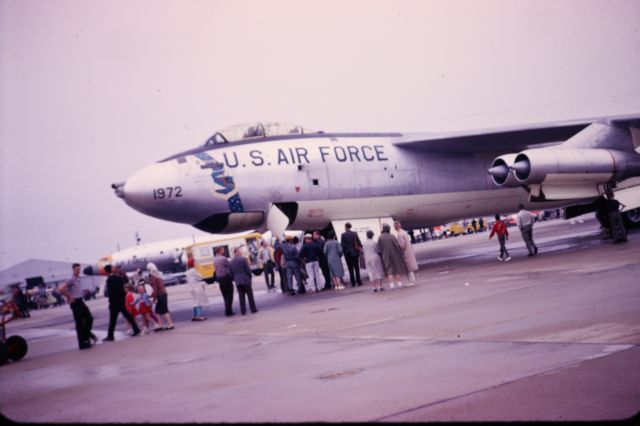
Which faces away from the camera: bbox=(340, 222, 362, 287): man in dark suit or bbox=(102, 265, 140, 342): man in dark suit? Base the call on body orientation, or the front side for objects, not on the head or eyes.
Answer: bbox=(340, 222, 362, 287): man in dark suit

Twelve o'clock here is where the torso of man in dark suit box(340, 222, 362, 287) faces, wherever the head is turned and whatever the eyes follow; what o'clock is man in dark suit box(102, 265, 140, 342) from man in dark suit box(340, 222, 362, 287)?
man in dark suit box(102, 265, 140, 342) is roughly at 8 o'clock from man in dark suit box(340, 222, 362, 287).

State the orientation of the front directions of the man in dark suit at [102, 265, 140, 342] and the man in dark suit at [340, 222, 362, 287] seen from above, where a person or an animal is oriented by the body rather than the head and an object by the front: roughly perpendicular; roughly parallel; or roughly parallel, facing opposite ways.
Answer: roughly perpendicular

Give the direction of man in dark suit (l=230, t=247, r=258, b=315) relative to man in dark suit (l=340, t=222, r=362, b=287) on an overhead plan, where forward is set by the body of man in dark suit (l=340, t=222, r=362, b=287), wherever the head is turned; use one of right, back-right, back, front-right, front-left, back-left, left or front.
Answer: back-left

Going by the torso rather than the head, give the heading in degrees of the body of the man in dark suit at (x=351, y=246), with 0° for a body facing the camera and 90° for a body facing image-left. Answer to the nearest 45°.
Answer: approximately 180°

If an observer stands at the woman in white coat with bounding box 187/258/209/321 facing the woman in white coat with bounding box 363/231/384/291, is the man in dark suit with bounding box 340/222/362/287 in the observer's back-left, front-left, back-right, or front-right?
front-left
